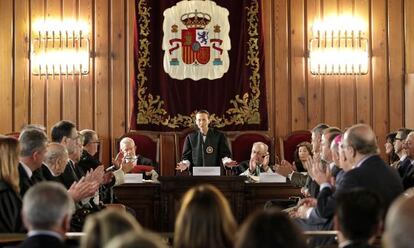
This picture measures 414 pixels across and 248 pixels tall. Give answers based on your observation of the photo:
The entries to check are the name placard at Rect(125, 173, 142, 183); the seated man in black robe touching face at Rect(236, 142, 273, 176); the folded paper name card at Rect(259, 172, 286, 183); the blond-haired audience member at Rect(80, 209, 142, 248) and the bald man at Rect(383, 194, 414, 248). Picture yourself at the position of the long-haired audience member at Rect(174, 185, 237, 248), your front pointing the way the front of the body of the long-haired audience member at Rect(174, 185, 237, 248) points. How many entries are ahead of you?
3

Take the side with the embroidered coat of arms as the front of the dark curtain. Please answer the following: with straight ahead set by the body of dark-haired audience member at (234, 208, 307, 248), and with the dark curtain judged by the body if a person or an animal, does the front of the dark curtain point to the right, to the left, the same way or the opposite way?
the opposite way

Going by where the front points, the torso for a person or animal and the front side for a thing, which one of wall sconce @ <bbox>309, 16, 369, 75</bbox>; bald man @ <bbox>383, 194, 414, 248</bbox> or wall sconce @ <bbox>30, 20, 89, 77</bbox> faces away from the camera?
the bald man

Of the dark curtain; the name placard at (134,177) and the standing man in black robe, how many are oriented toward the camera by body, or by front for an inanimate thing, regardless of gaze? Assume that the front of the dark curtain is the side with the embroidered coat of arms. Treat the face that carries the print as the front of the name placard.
3

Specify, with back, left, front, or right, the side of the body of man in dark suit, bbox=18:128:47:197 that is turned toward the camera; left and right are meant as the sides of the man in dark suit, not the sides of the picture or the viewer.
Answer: right

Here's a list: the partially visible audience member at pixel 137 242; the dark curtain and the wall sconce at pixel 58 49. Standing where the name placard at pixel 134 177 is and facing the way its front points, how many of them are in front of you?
1

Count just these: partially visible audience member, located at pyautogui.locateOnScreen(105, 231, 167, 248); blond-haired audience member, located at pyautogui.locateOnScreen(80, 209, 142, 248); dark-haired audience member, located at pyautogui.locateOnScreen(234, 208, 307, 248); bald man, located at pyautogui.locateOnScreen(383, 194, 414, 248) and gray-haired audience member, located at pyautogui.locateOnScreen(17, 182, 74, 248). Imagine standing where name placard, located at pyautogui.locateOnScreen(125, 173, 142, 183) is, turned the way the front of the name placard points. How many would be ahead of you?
5

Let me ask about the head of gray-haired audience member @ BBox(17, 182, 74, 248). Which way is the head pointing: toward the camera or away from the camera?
away from the camera

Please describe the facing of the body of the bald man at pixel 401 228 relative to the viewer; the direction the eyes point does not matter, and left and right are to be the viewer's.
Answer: facing away from the viewer

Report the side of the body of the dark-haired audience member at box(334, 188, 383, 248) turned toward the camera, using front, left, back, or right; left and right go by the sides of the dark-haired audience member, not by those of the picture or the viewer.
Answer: back

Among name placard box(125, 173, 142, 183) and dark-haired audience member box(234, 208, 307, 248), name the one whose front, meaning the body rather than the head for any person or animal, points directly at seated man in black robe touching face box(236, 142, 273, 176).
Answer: dark-haired audience member box(234, 208, 307, 248)

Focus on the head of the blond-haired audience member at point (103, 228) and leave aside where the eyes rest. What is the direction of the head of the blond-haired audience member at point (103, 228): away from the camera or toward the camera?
away from the camera

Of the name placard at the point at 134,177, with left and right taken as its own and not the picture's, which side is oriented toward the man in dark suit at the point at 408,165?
left

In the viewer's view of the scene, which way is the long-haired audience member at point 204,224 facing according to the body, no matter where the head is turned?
away from the camera
